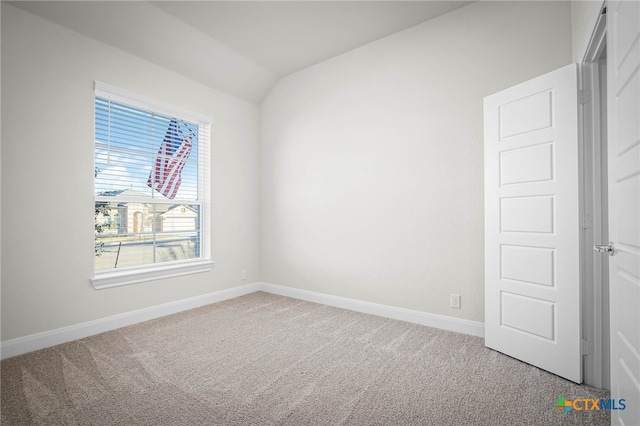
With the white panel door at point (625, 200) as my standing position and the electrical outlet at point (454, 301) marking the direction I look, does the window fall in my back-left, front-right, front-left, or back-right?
front-left

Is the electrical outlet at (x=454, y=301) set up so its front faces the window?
no

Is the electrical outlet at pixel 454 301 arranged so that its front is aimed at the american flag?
no

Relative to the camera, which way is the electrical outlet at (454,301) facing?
toward the camera

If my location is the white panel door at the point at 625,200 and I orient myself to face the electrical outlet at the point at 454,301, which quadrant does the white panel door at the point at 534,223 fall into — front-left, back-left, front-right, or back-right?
front-right

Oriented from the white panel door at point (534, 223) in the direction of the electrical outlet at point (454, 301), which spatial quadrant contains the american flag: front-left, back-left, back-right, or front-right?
front-left
